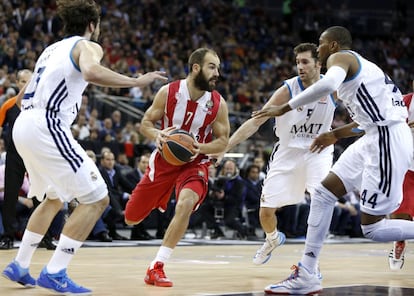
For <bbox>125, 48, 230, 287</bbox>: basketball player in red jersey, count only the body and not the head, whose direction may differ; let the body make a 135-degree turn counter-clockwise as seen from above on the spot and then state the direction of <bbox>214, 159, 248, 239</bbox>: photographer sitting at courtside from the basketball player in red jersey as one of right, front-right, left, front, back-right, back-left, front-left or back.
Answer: front-left

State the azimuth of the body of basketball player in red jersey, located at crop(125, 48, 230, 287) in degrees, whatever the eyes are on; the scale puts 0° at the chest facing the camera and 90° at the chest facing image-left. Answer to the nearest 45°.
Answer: approximately 0°
